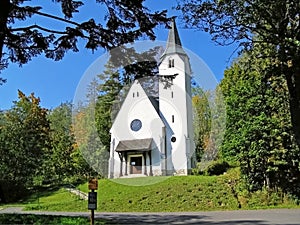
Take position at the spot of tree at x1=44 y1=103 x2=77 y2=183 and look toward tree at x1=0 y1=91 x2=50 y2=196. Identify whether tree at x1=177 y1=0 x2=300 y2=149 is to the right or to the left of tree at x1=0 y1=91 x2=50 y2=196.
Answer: left

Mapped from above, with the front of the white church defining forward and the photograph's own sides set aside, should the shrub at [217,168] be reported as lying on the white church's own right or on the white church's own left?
on the white church's own left

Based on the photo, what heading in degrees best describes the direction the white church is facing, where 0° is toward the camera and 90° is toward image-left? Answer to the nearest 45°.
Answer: approximately 0°

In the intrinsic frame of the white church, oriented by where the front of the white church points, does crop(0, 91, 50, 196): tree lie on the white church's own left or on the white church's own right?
on the white church's own right
